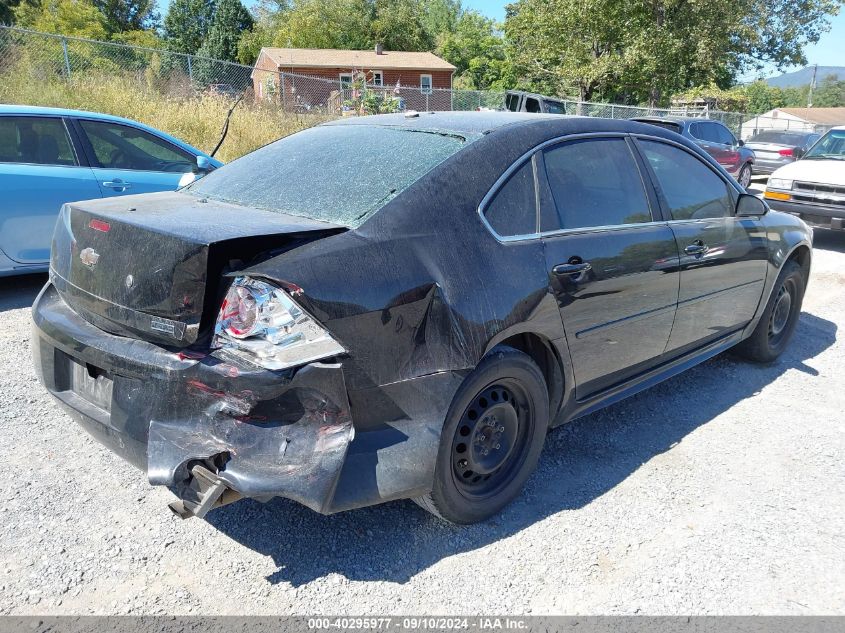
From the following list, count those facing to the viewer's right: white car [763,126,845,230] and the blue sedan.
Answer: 1

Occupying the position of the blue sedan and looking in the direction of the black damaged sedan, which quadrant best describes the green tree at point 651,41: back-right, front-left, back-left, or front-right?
back-left

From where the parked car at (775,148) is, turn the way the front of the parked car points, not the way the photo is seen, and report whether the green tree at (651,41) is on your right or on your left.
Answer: on your left

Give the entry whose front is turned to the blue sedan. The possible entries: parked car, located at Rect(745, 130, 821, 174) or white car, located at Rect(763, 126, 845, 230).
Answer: the white car

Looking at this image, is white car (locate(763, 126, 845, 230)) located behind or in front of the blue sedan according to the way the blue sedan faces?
in front

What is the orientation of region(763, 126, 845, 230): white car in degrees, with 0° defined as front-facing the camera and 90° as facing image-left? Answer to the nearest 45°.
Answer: approximately 45°

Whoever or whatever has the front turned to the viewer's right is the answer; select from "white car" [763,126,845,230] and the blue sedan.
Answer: the blue sedan

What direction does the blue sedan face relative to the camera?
to the viewer's right
